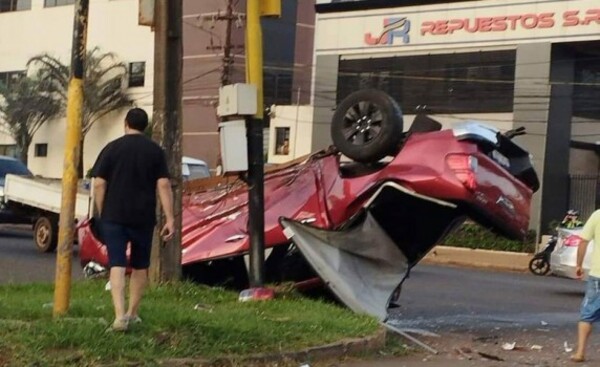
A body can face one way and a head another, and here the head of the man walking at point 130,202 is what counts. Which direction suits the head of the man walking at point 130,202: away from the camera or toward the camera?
away from the camera

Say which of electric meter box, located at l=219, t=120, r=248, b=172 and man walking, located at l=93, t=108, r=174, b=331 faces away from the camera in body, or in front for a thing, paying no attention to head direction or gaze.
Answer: the man walking

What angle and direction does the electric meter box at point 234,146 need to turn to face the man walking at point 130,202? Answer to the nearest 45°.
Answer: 0° — it already faces them

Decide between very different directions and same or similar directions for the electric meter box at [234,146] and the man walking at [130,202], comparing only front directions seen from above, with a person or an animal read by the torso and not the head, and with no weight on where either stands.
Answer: very different directions

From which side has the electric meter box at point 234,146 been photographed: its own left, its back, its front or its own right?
front

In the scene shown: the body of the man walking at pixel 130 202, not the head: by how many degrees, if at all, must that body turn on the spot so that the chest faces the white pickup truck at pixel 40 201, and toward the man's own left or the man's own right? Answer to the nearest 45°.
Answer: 0° — they already face it

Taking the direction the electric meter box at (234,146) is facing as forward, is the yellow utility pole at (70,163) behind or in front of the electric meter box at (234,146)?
in front

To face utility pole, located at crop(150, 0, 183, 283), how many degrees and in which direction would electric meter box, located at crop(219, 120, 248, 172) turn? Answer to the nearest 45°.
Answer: approximately 135° to its right

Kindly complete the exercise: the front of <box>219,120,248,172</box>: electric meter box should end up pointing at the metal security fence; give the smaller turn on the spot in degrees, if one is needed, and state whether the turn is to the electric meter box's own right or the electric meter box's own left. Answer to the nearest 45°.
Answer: approximately 135° to the electric meter box's own left

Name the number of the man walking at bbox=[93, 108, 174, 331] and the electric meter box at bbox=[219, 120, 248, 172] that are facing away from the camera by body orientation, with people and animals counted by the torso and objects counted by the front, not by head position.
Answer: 1

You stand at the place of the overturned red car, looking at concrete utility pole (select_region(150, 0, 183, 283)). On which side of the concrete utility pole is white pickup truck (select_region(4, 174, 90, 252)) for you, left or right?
right

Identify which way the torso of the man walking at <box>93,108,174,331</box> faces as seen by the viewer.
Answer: away from the camera

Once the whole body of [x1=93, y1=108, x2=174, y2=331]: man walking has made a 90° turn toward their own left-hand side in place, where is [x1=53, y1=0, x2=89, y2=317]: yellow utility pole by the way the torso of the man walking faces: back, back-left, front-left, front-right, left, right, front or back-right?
front-right

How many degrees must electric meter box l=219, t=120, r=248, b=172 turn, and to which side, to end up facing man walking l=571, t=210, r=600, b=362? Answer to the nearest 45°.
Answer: approximately 90° to its left
